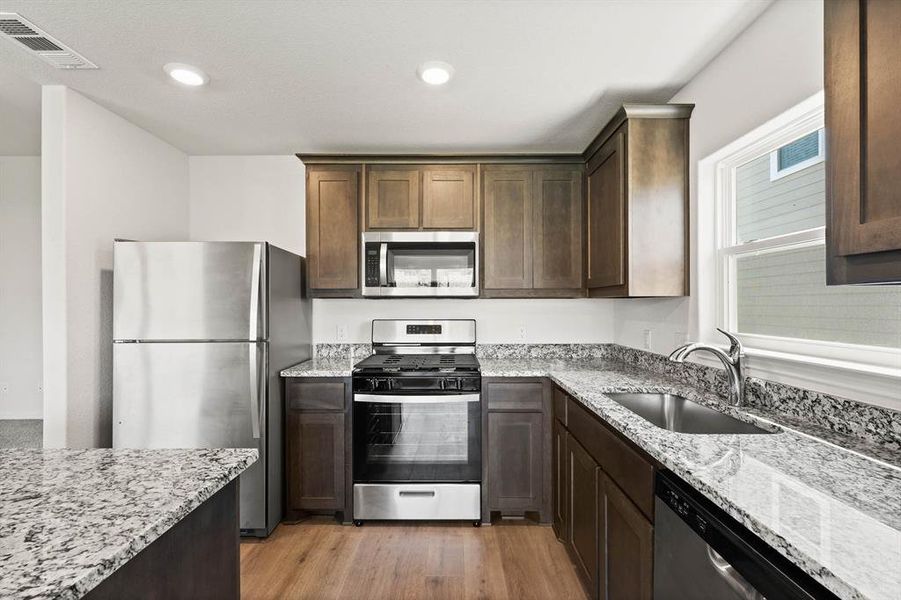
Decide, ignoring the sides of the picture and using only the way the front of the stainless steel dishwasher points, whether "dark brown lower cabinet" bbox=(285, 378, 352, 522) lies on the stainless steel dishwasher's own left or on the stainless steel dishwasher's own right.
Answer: on the stainless steel dishwasher's own right

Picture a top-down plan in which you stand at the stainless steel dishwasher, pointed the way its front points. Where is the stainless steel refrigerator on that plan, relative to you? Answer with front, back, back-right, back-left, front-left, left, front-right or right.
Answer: front-right

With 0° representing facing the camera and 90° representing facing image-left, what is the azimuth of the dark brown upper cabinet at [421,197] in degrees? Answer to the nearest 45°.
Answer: approximately 0°

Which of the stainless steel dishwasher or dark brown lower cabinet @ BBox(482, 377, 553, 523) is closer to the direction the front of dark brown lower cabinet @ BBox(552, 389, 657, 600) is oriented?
the dark brown lower cabinet

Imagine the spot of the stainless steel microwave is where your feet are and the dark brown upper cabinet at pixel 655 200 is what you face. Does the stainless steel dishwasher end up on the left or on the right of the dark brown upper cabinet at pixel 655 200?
right

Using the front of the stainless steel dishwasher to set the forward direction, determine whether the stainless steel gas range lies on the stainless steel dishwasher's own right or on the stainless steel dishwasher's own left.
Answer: on the stainless steel dishwasher's own right

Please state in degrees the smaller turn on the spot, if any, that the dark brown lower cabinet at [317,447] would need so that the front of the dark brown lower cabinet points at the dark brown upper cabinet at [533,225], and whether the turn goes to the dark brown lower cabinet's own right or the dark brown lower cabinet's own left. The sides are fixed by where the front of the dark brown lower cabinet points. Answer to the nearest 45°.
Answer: approximately 90° to the dark brown lower cabinet's own left

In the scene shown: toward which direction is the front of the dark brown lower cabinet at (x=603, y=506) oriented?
to the viewer's left

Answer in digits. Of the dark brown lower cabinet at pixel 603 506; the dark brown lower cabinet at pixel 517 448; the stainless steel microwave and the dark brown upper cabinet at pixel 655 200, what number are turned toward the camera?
2

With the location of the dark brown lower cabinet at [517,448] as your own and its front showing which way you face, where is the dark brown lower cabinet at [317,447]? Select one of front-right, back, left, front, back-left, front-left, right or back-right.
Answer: right

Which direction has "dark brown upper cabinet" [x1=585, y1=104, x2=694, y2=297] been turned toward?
to the viewer's left
